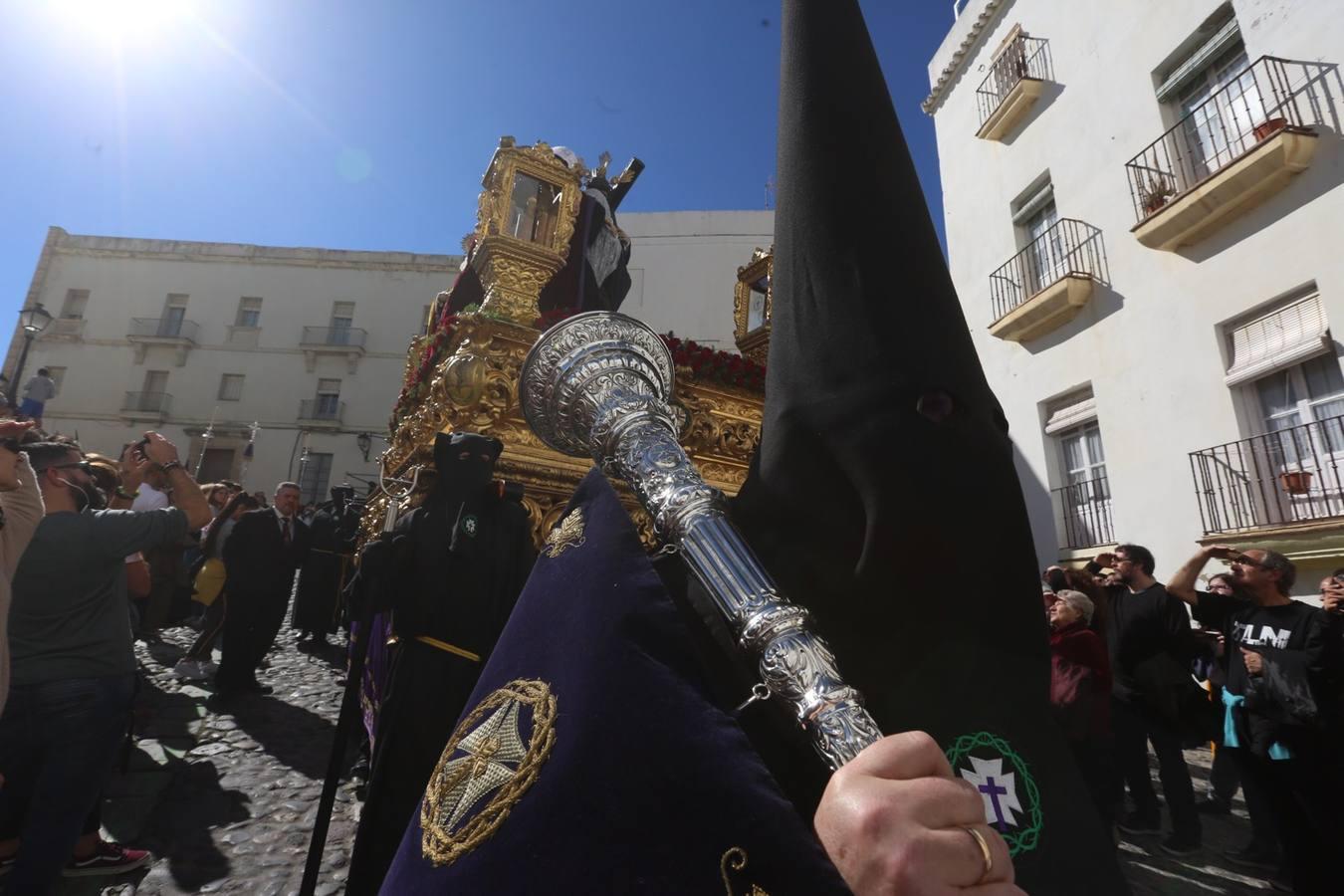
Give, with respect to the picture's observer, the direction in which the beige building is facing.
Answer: facing the viewer

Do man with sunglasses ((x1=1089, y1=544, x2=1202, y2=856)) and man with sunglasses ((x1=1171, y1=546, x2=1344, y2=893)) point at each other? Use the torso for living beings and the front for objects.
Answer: no

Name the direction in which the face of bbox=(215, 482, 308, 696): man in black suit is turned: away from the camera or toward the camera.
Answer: toward the camera

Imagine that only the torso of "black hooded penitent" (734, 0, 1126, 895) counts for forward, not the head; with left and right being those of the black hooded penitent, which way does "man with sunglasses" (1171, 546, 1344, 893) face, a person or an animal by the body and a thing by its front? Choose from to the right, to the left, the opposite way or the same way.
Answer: to the right

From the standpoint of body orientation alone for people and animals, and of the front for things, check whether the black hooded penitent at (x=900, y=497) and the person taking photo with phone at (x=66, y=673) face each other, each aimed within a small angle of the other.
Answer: no

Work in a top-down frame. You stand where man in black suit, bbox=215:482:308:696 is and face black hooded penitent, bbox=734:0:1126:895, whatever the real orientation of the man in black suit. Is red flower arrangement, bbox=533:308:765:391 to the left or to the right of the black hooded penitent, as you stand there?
left

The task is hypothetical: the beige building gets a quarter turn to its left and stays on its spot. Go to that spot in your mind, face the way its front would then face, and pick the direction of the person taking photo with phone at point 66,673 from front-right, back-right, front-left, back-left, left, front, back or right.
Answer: right

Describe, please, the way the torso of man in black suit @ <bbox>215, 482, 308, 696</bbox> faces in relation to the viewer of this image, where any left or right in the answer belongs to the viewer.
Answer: facing the viewer and to the right of the viewer

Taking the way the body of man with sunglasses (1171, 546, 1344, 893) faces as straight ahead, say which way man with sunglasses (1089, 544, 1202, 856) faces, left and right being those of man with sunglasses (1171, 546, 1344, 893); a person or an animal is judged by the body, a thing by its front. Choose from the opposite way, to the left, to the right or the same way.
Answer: the same way

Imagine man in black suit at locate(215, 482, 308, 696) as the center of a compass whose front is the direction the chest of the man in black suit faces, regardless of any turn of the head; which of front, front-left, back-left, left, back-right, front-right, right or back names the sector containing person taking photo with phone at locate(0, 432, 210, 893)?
front-right

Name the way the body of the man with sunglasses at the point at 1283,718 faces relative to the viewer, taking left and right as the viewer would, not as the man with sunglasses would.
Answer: facing the viewer and to the left of the viewer

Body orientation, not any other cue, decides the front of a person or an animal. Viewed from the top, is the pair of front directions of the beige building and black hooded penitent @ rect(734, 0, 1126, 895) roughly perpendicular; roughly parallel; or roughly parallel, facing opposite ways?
roughly parallel

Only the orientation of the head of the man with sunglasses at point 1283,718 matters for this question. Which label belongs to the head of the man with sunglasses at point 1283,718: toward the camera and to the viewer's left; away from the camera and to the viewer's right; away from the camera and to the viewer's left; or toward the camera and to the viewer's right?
toward the camera and to the viewer's left
